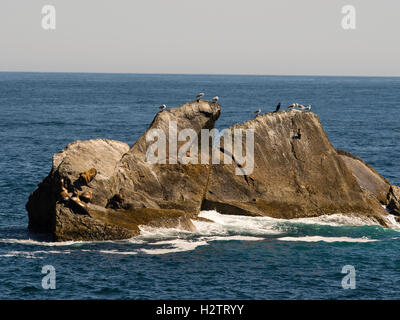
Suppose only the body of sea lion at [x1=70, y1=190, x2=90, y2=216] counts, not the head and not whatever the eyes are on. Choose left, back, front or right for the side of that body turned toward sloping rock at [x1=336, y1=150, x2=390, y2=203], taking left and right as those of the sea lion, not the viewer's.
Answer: back

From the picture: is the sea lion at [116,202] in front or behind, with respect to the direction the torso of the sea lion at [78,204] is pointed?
behind

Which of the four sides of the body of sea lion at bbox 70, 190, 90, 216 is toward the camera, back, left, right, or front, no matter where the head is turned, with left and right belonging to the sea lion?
left

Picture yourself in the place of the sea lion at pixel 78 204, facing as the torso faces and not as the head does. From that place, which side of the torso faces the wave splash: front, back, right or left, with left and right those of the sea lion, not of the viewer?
back
